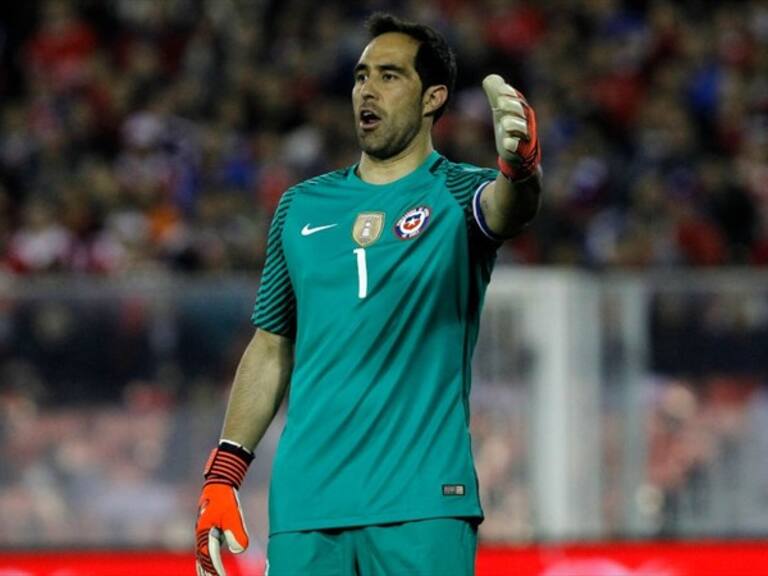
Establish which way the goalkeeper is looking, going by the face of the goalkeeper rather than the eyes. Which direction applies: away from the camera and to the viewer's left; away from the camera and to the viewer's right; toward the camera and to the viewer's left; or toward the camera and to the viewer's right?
toward the camera and to the viewer's left

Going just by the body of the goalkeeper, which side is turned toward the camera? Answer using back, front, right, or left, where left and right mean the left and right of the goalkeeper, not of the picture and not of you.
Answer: front
